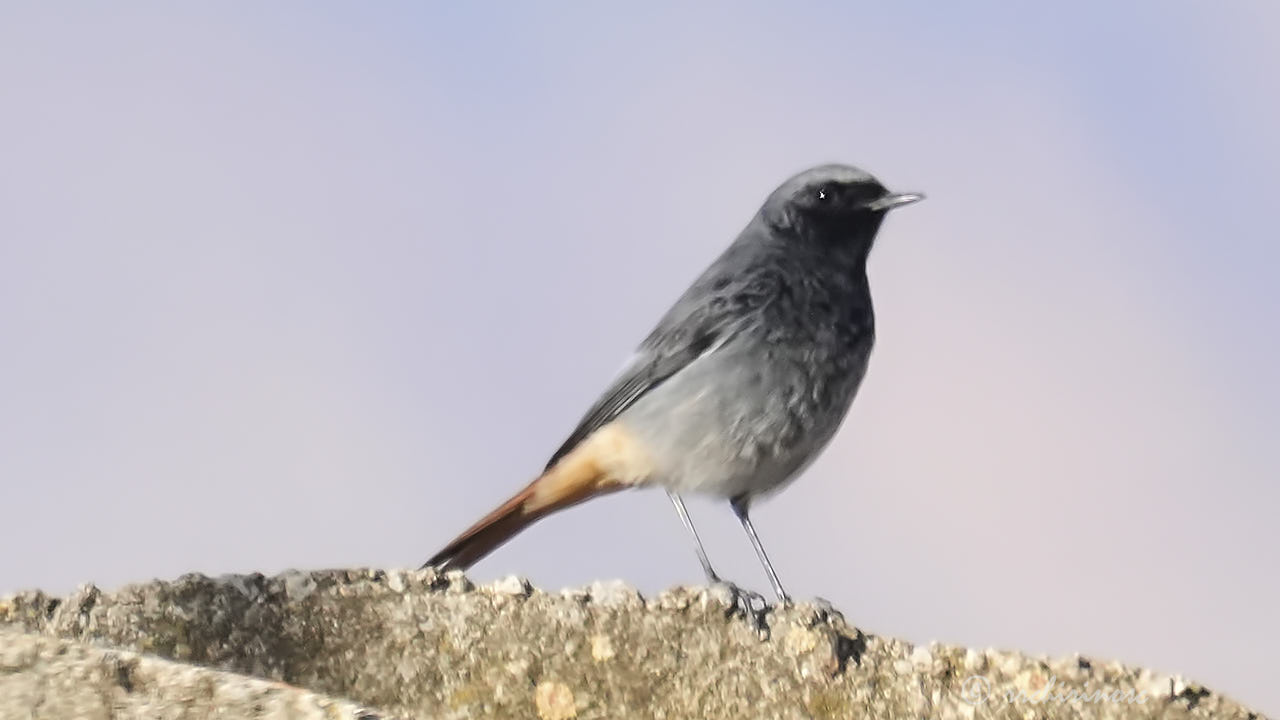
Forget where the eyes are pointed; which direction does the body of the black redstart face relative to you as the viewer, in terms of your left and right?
facing to the right of the viewer
